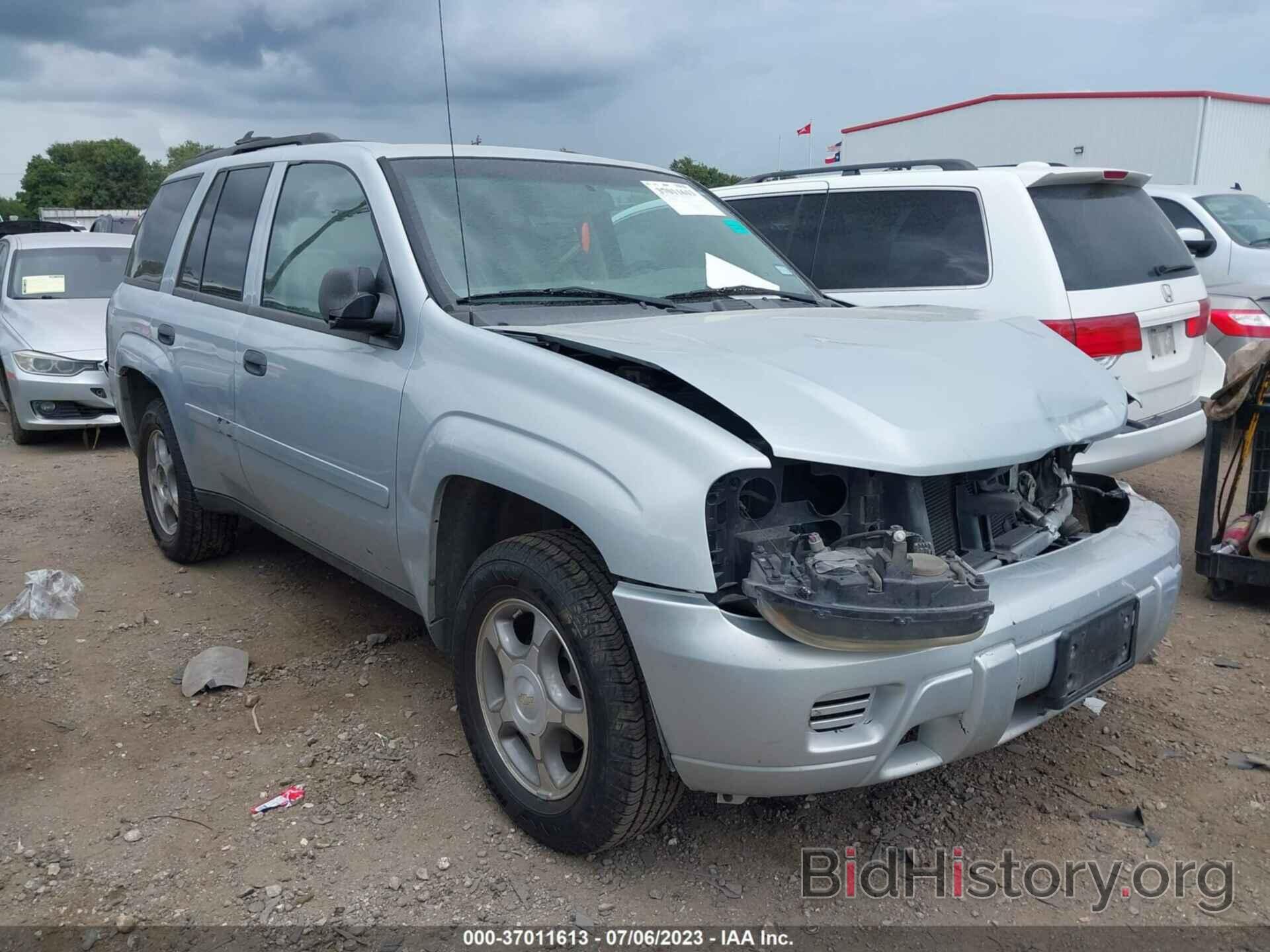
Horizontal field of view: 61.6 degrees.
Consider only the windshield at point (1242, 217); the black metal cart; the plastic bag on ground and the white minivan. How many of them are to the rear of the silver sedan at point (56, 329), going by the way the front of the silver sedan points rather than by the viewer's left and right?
0

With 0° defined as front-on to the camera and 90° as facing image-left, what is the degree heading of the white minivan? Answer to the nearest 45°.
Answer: approximately 135°

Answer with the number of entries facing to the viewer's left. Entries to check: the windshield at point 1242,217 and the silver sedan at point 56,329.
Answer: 0

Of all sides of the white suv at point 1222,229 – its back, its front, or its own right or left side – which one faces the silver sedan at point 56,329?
right

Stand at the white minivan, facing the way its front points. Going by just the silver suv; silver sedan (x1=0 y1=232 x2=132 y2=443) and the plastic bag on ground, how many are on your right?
0

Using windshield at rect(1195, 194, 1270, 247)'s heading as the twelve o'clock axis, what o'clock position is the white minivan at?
The white minivan is roughly at 2 o'clock from the windshield.

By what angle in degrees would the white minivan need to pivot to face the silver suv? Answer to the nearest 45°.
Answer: approximately 135° to its left

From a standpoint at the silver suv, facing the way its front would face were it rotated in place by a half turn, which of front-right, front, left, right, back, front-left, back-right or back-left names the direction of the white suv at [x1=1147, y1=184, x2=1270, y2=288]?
right

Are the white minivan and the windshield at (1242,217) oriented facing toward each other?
no

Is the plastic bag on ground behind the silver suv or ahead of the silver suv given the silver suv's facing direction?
behind

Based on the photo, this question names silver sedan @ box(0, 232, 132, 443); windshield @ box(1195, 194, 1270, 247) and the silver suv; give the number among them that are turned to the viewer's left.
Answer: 0

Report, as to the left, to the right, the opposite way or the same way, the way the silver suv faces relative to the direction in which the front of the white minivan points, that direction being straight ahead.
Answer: the opposite way

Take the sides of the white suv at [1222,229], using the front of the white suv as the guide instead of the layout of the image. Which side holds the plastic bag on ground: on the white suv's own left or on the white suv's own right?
on the white suv's own right

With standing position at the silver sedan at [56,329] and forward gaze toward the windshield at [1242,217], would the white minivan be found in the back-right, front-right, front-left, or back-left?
front-right

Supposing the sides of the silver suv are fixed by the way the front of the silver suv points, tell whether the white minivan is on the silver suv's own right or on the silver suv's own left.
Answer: on the silver suv's own left

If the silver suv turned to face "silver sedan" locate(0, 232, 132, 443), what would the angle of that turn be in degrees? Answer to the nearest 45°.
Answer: approximately 180°

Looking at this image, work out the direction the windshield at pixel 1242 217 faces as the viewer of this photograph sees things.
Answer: facing the viewer and to the right of the viewer

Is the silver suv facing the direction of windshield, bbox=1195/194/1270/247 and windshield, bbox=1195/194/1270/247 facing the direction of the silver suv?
no

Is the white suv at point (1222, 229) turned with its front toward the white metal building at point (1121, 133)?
no

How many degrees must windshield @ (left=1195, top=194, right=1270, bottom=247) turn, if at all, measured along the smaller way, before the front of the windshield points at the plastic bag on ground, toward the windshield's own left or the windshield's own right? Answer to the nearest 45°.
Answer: approximately 90° to the windshield's own right

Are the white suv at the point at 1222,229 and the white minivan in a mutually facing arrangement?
no
